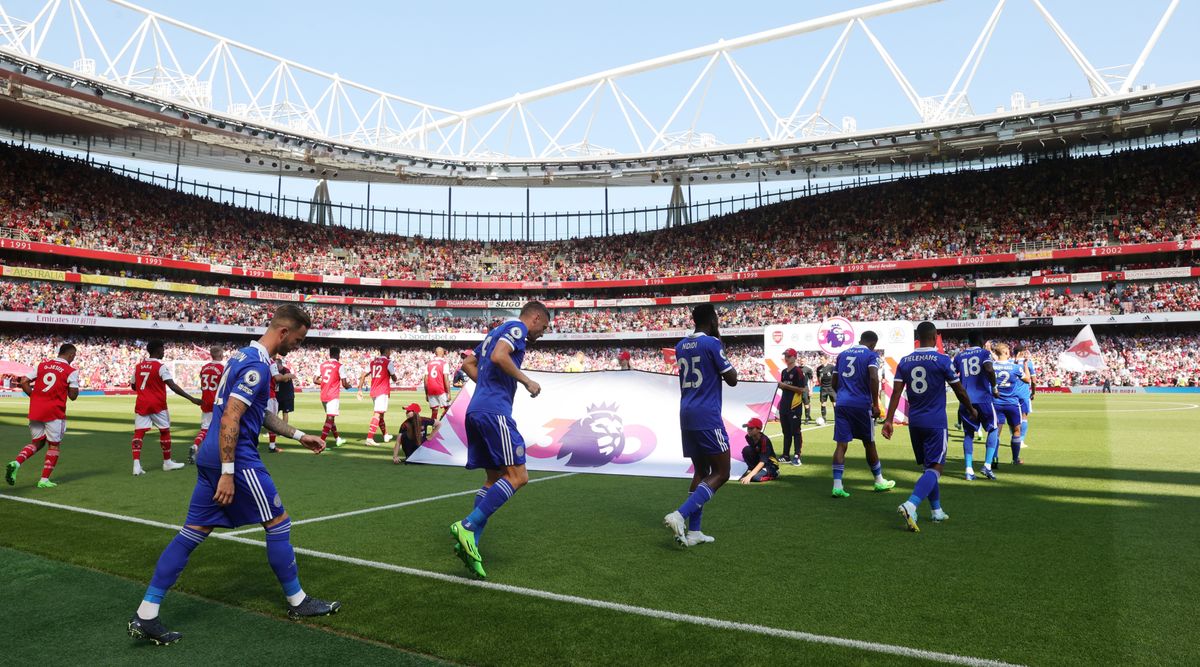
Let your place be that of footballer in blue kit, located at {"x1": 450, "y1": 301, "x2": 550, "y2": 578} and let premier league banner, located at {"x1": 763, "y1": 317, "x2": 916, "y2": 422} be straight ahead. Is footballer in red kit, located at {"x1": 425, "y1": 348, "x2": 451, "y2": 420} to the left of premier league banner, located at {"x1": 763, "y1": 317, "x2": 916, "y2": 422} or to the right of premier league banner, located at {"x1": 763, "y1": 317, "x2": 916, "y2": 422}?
left

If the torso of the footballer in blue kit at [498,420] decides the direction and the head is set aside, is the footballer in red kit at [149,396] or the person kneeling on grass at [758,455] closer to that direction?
the person kneeling on grass

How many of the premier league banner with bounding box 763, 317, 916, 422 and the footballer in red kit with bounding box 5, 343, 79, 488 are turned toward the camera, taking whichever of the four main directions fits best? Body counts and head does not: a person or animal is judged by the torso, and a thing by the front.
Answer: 1

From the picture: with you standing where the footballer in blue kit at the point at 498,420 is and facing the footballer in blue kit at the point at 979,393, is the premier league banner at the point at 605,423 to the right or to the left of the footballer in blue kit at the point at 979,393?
left

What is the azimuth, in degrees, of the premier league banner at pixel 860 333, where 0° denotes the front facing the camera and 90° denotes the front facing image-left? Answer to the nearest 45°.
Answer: approximately 0°

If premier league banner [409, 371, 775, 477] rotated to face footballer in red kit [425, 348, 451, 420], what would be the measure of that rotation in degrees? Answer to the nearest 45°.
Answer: approximately 135° to its right

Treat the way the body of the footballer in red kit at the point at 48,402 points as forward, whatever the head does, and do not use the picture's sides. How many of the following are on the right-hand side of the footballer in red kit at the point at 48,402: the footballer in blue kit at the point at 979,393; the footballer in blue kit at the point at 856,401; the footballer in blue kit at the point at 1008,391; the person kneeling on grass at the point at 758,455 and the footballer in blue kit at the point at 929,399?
5

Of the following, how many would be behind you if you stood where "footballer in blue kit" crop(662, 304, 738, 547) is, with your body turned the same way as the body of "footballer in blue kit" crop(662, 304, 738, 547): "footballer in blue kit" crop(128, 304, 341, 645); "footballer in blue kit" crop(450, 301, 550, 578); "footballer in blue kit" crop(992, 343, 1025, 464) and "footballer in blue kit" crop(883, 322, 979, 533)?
2

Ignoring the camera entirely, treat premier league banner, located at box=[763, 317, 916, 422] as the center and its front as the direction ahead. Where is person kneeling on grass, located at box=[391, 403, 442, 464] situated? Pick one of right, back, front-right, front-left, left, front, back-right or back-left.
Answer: front-right

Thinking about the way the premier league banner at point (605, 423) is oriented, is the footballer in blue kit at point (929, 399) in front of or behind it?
in front

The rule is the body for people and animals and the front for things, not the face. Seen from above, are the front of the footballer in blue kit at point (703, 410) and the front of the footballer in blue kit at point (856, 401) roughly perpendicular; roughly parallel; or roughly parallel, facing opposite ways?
roughly parallel

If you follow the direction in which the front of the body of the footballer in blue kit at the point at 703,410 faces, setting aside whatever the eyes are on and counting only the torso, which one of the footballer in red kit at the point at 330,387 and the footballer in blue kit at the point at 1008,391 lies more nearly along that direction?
the footballer in blue kit

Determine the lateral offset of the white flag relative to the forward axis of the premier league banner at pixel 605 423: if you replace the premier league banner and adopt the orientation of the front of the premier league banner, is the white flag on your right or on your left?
on your left
